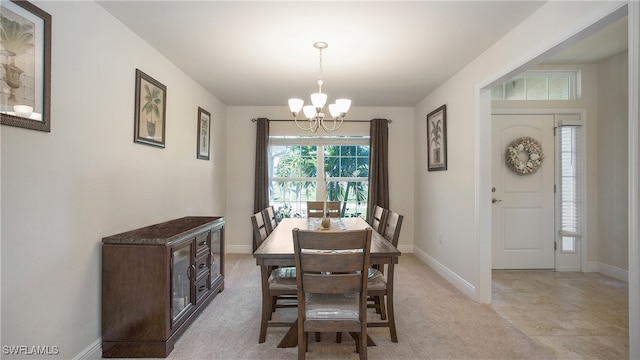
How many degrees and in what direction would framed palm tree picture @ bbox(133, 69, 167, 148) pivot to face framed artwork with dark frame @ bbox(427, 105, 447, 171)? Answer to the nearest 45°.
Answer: approximately 45° to its left

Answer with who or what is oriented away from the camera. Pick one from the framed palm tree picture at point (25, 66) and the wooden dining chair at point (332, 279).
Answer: the wooden dining chair

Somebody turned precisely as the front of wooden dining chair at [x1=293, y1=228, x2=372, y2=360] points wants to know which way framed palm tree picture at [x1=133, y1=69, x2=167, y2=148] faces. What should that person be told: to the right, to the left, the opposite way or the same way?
to the right

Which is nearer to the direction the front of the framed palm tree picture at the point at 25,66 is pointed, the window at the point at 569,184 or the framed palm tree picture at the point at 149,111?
the window

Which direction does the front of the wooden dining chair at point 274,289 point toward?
to the viewer's right

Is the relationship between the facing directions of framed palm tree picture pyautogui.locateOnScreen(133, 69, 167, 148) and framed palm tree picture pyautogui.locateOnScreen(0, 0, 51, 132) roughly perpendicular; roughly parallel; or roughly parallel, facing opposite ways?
roughly parallel

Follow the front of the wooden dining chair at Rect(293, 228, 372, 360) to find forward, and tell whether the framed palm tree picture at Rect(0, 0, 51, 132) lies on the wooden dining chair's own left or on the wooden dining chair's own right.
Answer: on the wooden dining chair's own left

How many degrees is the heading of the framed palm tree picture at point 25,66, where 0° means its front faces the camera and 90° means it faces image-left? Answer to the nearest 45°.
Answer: approximately 315°

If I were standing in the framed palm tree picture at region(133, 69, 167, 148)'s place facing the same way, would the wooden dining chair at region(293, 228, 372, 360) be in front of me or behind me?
in front

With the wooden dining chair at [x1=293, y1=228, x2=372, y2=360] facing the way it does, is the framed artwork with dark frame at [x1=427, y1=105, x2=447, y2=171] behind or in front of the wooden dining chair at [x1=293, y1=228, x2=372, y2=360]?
in front

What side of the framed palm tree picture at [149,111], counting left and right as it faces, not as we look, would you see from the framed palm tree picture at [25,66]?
right

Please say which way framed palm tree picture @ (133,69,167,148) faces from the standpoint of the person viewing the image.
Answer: facing the viewer and to the right of the viewer

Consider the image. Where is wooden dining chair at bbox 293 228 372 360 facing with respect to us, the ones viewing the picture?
facing away from the viewer

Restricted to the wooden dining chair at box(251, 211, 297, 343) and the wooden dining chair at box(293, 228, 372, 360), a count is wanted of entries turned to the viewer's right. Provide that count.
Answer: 1

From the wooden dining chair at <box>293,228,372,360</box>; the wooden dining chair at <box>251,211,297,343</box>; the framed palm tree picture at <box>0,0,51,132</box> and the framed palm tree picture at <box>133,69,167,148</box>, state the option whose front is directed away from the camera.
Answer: the wooden dining chair at <box>293,228,372,360</box>

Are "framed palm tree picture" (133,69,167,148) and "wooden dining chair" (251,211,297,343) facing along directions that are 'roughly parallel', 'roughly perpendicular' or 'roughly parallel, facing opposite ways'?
roughly parallel

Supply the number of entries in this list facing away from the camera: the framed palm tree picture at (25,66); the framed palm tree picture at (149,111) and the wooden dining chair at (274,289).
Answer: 0

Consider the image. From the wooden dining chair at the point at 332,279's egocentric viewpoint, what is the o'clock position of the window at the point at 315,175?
The window is roughly at 12 o'clock from the wooden dining chair.

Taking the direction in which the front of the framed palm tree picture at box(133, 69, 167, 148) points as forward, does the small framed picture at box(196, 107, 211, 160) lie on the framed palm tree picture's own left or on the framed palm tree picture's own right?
on the framed palm tree picture's own left

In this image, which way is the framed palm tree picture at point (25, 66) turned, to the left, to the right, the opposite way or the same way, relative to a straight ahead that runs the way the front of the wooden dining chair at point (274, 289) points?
the same way

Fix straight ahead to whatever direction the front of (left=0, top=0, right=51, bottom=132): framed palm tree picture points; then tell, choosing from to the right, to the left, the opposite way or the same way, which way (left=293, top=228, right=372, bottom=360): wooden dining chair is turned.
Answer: to the left

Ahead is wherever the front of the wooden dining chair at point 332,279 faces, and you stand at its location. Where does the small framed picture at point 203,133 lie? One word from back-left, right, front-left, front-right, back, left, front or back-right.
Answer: front-left
